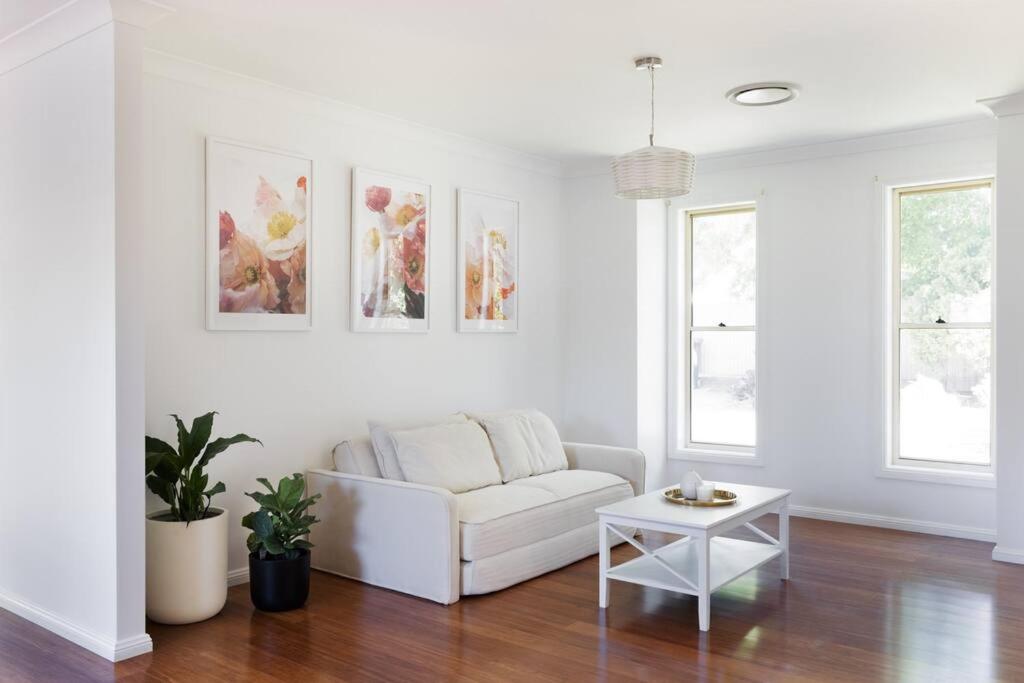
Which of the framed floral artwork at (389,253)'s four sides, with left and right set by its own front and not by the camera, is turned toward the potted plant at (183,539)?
right

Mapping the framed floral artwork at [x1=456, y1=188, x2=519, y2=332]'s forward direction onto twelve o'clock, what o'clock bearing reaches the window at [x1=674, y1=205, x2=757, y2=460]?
The window is roughly at 10 o'clock from the framed floral artwork.

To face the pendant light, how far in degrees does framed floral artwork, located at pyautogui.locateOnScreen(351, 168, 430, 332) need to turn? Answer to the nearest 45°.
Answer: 0° — it already faces it

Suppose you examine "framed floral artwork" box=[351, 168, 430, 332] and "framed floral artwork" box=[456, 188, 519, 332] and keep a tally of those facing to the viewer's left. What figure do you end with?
0

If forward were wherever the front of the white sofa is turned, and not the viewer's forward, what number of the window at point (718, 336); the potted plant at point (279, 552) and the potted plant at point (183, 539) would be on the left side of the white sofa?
1

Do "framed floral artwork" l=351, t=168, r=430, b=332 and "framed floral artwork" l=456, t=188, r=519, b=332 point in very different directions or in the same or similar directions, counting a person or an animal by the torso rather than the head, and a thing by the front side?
same or similar directions

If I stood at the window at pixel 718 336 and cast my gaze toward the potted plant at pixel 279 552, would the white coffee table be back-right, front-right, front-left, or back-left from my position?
front-left

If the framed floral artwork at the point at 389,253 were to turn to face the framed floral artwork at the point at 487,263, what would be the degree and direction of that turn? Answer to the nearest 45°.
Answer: approximately 90° to its left

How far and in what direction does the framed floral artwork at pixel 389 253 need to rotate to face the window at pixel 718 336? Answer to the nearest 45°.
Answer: approximately 45° to its left

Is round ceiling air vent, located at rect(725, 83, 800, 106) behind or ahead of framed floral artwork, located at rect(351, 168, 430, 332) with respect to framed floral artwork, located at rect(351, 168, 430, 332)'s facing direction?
ahead

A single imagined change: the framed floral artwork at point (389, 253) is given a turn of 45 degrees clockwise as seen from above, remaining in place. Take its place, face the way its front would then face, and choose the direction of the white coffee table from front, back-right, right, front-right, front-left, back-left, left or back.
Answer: front-left

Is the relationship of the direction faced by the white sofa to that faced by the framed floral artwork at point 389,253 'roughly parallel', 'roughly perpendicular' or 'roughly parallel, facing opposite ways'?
roughly parallel

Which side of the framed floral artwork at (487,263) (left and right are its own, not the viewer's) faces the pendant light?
front

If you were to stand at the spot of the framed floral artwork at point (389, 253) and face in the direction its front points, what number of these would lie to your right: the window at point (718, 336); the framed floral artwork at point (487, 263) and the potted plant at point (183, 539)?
1

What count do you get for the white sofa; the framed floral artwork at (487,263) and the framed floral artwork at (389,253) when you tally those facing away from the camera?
0

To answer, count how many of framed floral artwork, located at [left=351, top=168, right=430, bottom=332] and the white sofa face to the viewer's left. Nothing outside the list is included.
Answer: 0

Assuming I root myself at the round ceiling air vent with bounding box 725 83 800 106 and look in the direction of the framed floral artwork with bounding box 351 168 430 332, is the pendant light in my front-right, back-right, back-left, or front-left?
front-left

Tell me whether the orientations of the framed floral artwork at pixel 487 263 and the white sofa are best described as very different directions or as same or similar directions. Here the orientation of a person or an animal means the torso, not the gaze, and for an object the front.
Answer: same or similar directions
